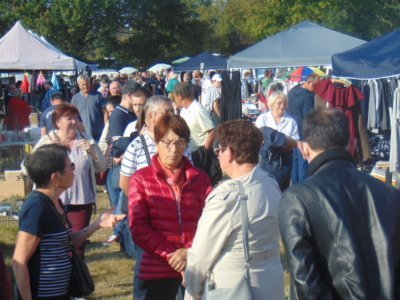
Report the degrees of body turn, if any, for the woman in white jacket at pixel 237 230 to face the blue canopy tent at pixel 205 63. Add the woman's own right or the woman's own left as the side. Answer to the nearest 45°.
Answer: approximately 45° to the woman's own right

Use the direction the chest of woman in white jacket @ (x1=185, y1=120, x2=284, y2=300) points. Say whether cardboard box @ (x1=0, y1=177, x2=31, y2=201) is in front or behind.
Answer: in front

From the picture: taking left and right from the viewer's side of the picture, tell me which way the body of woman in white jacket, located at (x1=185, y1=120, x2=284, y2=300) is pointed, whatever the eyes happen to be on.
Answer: facing away from the viewer and to the left of the viewer

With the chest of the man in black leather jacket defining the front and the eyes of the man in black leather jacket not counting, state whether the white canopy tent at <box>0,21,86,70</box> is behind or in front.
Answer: in front

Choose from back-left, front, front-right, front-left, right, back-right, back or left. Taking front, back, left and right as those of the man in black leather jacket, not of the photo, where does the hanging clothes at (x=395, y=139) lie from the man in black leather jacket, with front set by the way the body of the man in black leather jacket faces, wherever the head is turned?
front-right

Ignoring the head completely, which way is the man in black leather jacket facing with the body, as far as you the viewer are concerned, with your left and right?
facing away from the viewer and to the left of the viewer

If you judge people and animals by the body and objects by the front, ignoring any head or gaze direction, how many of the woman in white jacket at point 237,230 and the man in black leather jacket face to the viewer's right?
0

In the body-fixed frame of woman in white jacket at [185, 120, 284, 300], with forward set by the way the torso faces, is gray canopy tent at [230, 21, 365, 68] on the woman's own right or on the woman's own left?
on the woman's own right
